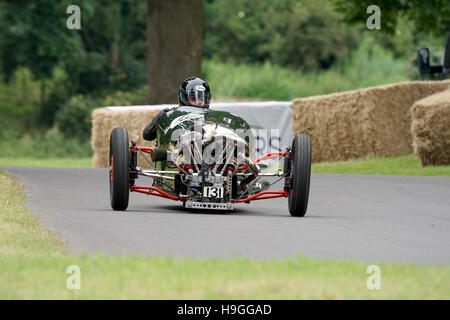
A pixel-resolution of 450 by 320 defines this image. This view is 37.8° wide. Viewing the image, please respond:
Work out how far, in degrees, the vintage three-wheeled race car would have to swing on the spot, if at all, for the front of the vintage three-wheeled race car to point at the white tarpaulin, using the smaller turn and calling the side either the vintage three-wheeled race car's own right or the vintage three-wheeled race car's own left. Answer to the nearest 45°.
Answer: approximately 180°

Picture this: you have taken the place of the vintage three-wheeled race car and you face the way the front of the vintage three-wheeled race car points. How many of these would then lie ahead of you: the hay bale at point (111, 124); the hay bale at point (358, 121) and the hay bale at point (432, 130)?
0

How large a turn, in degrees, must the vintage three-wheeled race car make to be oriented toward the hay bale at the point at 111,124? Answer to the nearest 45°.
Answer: approximately 180°

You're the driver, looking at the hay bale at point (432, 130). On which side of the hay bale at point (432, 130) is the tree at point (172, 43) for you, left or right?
left

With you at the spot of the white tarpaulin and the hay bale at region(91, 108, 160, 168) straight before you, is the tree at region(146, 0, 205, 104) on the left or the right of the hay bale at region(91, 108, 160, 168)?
right

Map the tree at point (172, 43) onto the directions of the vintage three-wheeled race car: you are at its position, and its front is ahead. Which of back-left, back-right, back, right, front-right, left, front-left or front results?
back

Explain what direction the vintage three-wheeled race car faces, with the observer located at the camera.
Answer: facing the viewer

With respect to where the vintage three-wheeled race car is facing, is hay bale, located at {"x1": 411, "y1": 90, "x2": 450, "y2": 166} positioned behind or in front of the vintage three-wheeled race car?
behind

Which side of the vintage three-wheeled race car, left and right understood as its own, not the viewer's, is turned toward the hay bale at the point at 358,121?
back
